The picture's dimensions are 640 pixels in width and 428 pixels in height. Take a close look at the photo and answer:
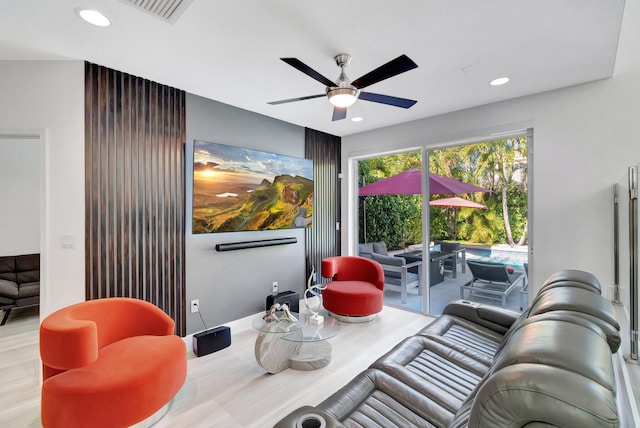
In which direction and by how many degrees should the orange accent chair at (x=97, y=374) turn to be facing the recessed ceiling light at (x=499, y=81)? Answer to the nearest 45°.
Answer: approximately 45° to its left

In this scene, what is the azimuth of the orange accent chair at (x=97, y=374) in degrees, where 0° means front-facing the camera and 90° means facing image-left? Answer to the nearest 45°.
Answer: approximately 315°

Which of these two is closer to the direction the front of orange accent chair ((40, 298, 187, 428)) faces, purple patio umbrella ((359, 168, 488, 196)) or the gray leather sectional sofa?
the gray leather sectional sofa

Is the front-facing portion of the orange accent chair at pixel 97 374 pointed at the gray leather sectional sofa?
yes
